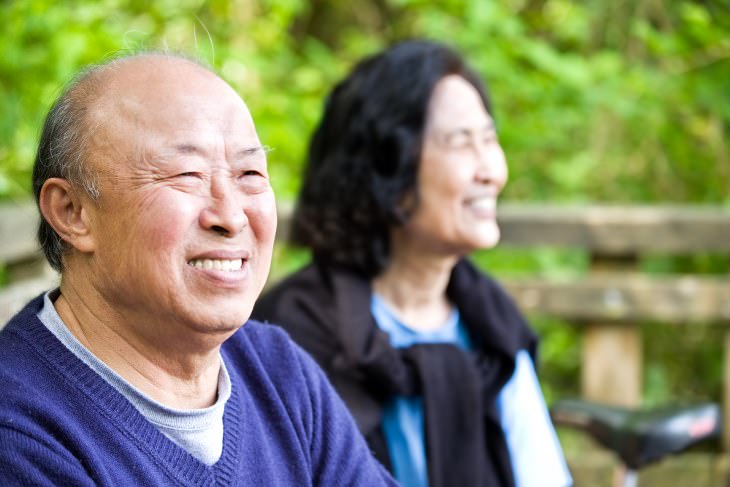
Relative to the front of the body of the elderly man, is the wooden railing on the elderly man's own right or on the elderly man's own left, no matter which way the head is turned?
on the elderly man's own left

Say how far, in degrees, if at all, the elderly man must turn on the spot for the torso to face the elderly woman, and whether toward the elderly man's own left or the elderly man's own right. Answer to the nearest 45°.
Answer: approximately 90° to the elderly man's own left

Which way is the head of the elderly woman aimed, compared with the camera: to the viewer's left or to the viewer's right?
to the viewer's right

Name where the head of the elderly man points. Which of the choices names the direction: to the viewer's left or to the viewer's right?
to the viewer's right

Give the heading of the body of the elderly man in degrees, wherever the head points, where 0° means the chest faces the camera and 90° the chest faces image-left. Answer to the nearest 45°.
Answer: approximately 315°

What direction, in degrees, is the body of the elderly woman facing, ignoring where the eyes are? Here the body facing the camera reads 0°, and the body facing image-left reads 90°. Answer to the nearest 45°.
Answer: approximately 315°
